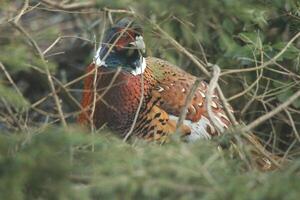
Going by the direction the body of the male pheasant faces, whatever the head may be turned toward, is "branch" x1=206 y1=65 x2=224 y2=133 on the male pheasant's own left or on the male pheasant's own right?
on the male pheasant's own left

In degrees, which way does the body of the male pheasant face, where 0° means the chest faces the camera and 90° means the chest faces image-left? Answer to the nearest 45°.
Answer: approximately 45°
